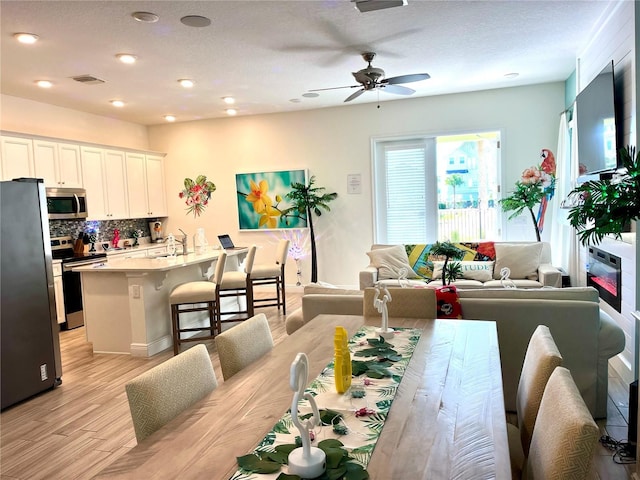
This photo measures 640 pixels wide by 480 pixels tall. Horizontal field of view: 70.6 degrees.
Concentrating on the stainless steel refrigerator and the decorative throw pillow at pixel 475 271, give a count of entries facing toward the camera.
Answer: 1

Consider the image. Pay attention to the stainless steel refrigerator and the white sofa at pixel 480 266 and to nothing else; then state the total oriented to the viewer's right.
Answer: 1

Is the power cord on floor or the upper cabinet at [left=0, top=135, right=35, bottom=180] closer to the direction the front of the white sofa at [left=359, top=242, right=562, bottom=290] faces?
the power cord on floor

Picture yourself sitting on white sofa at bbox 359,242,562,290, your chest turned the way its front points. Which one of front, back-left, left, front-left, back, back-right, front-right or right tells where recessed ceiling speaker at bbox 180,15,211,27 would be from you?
front-right

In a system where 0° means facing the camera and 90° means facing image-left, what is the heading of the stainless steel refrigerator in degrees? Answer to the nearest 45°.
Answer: approximately 270°

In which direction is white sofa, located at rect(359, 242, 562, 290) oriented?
toward the camera

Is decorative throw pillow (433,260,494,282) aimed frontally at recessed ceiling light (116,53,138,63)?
no

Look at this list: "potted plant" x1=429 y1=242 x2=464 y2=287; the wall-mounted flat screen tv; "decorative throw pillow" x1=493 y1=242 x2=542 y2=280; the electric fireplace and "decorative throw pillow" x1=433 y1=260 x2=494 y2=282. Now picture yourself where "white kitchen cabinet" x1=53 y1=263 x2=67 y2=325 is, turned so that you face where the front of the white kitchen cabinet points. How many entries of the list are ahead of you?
5

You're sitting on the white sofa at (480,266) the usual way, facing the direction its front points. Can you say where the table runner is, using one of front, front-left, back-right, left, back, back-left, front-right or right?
front

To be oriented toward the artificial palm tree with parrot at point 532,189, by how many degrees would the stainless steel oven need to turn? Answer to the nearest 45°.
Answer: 0° — it already faces it

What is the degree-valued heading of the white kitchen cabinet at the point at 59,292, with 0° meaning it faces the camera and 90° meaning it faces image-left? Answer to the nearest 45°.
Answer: approximately 315°

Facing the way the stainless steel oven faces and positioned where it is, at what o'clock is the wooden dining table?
The wooden dining table is roughly at 1 o'clock from the stainless steel oven.

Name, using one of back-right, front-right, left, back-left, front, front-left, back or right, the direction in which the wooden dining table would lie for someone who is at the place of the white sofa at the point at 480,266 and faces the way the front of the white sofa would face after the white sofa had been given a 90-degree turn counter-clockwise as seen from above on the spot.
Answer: right

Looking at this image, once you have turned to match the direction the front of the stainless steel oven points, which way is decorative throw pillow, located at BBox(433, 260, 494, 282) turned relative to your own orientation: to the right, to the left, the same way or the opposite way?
to the right

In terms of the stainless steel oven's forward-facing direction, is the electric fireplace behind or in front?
in front
